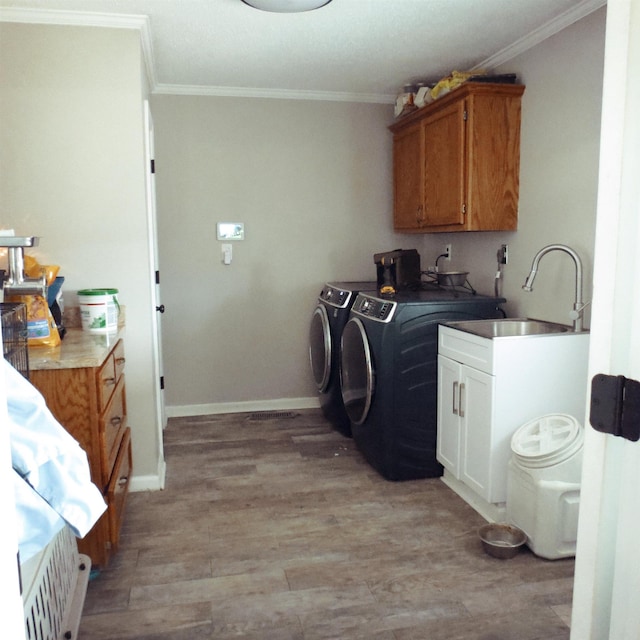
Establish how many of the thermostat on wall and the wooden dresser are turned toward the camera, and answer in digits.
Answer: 1

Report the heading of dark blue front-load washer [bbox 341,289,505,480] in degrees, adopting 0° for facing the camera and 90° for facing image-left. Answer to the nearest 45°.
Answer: approximately 45°

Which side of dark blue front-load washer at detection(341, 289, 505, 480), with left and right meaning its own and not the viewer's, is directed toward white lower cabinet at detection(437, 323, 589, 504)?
left

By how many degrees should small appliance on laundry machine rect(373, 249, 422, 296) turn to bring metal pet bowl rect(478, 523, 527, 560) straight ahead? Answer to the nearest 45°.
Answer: approximately 45° to its left

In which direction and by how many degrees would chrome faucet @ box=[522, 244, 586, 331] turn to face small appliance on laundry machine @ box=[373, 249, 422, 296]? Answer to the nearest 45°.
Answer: approximately 45° to its right

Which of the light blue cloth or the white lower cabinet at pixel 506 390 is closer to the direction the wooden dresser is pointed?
the white lower cabinet

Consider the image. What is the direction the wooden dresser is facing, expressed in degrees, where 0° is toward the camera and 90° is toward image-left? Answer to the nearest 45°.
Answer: approximately 270°
